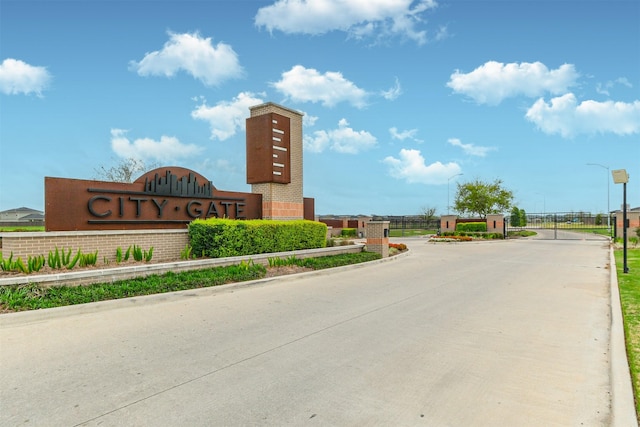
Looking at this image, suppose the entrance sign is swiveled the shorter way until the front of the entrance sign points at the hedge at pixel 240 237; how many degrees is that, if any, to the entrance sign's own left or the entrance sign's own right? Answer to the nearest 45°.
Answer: approximately 45° to the entrance sign's own left

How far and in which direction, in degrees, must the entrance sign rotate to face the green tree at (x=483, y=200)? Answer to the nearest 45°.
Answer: approximately 90° to its left

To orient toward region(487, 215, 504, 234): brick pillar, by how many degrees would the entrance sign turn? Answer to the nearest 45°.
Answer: approximately 90° to its left

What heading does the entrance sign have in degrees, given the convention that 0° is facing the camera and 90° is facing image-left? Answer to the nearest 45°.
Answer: approximately 315°

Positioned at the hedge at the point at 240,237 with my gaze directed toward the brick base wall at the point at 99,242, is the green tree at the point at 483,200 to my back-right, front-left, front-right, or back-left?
back-right

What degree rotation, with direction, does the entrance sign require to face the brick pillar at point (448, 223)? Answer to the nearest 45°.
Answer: approximately 90° to its left

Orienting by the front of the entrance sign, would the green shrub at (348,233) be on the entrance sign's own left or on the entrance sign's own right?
on the entrance sign's own left

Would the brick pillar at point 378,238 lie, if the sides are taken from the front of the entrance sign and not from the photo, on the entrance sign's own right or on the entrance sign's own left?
on the entrance sign's own left
